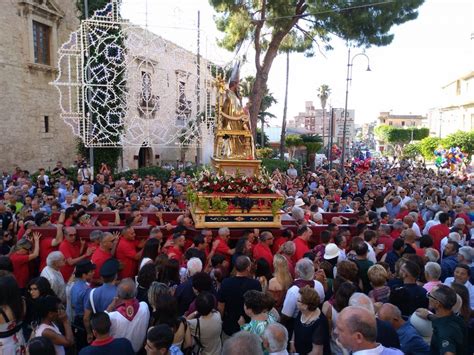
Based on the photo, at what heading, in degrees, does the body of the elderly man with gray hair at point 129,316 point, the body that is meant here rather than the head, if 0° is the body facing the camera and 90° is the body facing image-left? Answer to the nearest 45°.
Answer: approximately 180°

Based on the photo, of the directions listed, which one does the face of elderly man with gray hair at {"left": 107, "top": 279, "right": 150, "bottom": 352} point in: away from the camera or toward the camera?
away from the camera

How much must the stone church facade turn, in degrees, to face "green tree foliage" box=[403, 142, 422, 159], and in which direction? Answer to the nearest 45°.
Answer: approximately 45° to its left

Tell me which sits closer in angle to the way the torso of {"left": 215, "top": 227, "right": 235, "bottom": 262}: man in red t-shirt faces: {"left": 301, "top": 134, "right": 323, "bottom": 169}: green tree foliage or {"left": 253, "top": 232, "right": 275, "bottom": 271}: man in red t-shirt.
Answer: the man in red t-shirt

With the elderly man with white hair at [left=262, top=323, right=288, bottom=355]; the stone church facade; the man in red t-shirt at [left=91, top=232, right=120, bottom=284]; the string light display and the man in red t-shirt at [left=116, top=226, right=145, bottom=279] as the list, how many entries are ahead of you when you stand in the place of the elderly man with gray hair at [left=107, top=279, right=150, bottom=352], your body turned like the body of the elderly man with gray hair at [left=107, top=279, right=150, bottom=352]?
4

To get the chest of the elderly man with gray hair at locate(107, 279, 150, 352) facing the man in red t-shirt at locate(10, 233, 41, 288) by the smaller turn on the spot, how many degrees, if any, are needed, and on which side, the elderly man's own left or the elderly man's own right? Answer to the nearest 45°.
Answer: approximately 45° to the elderly man's own left
